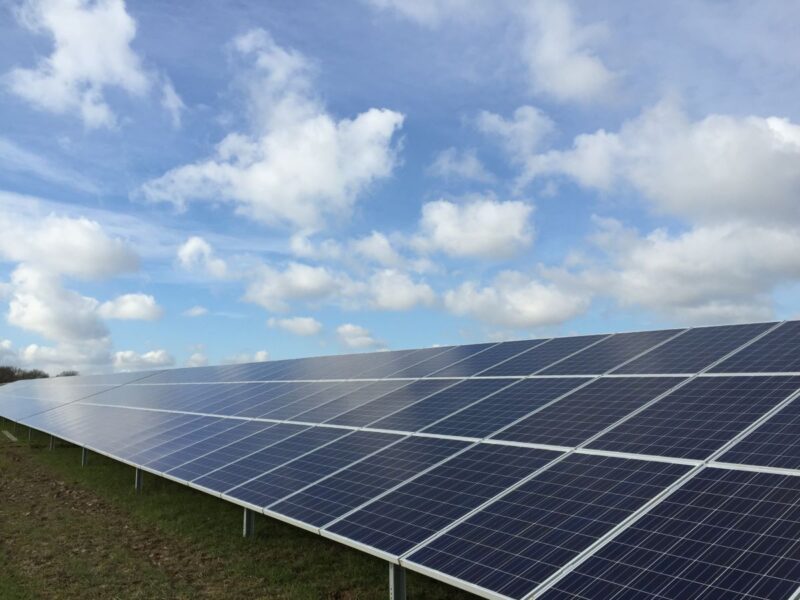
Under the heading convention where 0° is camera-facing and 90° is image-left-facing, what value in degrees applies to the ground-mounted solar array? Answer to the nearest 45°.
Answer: approximately 45°
